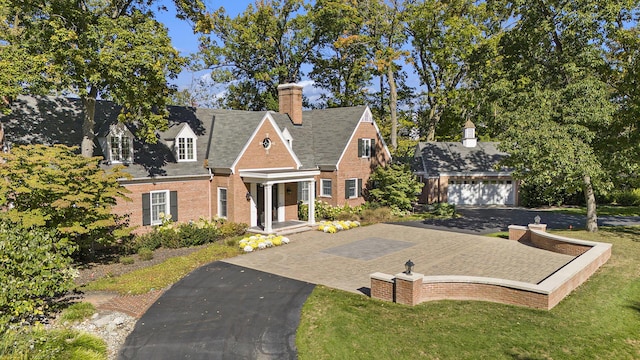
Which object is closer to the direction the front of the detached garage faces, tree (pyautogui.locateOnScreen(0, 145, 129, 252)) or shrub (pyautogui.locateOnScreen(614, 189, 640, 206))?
the tree

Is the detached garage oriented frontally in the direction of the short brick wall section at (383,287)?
yes

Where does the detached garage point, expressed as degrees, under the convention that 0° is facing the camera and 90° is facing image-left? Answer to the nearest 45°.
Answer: approximately 0°

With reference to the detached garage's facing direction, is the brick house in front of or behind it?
in front

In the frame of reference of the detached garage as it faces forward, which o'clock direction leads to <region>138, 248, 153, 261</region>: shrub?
The shrub is roughly at 1 o'clock from the detached garage.

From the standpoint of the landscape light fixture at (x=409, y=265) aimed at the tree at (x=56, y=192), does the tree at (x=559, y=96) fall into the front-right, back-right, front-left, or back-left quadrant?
back-right

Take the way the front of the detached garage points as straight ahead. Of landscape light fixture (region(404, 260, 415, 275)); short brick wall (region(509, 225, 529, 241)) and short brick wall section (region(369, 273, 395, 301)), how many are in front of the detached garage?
3

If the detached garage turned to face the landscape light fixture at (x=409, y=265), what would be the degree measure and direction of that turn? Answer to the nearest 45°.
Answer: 0° — it already faces it

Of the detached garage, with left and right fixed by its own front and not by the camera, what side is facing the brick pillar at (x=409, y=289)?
front

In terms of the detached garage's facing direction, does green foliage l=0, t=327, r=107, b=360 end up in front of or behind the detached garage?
in front
